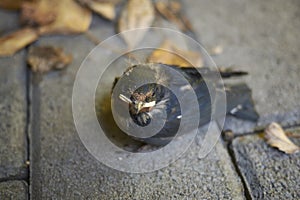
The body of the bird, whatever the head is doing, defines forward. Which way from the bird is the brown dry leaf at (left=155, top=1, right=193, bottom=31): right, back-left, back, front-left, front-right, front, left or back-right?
back-right

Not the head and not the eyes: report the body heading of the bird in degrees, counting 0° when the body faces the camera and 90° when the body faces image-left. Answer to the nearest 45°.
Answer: approximately 45°

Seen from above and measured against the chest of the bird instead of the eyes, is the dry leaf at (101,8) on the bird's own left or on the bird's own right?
on the bird's own right

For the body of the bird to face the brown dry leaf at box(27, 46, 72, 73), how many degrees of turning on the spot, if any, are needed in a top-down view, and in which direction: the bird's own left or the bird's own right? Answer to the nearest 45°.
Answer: approximately 90° to the bird's own right
